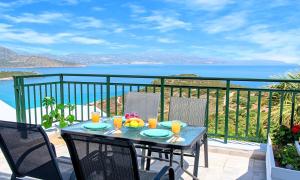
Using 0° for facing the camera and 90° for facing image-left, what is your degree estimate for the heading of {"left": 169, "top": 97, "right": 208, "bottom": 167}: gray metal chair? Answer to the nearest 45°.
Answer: approximately 45°

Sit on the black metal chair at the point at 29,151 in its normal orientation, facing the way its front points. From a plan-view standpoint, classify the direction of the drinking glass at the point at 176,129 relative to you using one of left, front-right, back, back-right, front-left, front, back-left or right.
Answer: front-right

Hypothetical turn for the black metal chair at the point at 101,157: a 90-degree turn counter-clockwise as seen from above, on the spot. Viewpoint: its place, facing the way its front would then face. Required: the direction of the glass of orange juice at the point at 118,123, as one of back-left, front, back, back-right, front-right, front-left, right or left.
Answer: front-right

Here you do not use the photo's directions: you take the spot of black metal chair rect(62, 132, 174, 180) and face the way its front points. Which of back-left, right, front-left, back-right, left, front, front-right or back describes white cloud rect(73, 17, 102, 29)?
front-left

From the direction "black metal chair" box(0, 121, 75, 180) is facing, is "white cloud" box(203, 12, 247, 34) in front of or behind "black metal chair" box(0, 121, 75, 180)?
in front

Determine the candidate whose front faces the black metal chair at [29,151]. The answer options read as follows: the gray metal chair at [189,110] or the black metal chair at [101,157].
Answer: the gray metal chair at [189,110]

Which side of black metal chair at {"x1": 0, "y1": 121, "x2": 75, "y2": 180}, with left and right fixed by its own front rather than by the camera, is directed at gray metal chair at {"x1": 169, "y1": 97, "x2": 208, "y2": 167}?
front

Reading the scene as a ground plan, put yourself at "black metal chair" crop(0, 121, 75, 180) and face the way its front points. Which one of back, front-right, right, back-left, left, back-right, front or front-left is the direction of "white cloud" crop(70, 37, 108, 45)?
front-left

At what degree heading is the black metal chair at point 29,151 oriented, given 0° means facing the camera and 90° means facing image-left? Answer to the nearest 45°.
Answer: approximately 225°

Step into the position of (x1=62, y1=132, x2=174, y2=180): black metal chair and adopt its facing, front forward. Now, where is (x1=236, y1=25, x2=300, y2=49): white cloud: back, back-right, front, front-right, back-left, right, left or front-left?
front

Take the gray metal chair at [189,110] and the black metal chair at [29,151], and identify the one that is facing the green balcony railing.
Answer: the black metal chair at [29,151]

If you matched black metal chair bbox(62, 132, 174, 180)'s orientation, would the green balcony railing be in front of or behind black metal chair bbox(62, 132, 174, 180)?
in front

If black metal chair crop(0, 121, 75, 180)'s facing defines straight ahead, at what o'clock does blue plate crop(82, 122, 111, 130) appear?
The blue plate is roughly at 12 o'clock from the black metal chair.

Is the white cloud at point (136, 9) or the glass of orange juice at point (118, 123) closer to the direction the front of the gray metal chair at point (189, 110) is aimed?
the glass of orange juice

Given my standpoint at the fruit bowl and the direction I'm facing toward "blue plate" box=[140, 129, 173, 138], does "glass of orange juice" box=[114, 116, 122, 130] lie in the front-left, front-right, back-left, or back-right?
back-right

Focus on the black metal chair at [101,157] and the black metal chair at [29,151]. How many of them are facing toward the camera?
0

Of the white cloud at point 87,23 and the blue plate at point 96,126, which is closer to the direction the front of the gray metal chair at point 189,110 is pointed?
the blue plate
